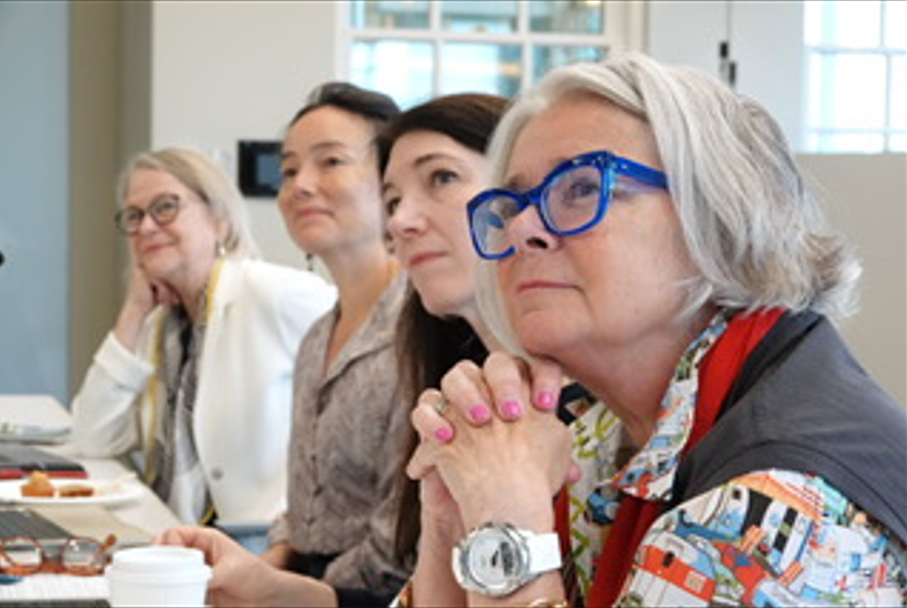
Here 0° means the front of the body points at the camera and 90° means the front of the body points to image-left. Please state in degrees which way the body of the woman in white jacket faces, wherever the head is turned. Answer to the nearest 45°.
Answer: approximately 45°

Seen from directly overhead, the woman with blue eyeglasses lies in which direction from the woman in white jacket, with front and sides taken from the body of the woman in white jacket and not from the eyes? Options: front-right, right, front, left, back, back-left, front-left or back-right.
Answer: front-left

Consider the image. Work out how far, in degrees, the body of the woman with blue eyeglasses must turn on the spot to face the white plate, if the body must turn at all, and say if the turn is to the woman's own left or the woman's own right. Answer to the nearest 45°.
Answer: approximately 90° to the woman's own right

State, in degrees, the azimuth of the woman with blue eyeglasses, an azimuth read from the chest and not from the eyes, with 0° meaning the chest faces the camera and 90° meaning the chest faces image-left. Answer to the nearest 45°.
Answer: approximately 45°

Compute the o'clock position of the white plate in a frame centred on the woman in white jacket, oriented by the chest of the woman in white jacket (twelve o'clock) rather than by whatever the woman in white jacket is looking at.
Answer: The white plate is roughly at 11 o'clock from the woman in white jacket.

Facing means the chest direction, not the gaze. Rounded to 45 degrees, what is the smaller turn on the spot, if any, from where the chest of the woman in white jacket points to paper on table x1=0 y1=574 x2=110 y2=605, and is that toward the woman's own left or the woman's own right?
approximately 45° to the woman's own left

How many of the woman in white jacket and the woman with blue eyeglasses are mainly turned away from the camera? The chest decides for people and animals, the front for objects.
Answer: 0
